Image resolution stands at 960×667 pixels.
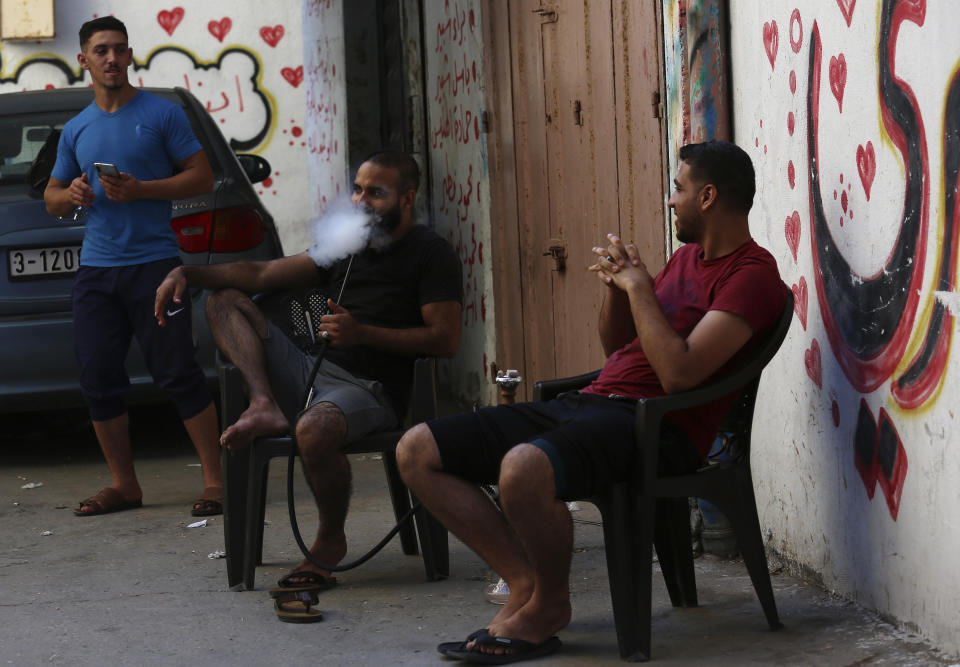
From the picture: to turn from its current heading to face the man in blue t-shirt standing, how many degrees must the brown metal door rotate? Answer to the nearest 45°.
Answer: approximately 45° to its right

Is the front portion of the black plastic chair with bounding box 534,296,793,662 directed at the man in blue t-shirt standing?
no

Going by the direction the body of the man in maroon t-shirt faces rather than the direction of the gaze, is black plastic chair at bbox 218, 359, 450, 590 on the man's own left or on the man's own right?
on the man's own right

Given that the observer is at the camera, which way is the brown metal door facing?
facing the viewer

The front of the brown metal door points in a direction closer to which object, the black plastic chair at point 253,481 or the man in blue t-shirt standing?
the black plastic chair

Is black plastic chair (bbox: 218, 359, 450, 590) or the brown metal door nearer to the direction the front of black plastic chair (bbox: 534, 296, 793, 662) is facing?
the black plastic chair

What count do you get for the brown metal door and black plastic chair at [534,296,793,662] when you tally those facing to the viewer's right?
0

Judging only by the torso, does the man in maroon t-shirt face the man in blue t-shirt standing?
no

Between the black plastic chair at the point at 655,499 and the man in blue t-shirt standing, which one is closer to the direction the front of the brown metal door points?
the black plastic chair

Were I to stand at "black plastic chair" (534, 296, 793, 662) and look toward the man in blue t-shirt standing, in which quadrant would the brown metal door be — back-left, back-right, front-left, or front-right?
front-right

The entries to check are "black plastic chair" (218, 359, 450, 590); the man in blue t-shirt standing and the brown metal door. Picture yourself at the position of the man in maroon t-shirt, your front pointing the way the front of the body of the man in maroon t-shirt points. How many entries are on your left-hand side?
0

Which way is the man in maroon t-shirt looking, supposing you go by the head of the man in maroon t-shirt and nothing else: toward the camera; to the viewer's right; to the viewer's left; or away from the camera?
to the viewer's left

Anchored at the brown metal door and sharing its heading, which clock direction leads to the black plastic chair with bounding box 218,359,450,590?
The black plastic chair is roughly at 1 o'clock from the brown metal door.

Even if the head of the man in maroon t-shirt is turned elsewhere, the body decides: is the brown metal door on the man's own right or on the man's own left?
on the man's own right

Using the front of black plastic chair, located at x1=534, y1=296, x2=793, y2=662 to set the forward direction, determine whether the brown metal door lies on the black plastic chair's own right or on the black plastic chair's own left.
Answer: on the black plastic chair's own right

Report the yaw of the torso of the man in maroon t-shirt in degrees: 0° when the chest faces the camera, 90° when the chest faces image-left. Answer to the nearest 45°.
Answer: approximately 45°
